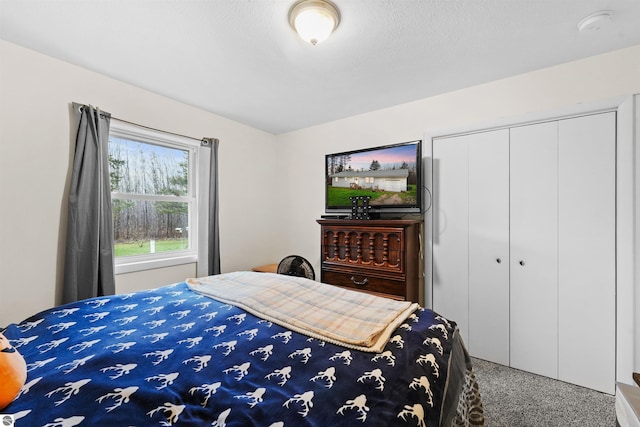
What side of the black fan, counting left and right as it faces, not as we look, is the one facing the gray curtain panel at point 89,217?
right

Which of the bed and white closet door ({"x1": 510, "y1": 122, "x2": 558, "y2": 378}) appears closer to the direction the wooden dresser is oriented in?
the bed

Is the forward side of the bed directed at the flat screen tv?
yes

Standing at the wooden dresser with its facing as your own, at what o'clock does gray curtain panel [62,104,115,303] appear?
The gray curtain panel is roughly at 1 o'clock from the wooden dresser.

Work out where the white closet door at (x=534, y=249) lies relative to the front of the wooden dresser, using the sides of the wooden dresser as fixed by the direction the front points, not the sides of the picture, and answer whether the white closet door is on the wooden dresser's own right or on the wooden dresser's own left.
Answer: on the wooden dresser's own left

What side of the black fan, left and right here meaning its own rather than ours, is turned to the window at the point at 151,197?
right

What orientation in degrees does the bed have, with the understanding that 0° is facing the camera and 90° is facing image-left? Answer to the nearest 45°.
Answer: approximately 225°

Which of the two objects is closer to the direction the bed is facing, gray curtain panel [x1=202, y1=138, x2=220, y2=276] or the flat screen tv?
the flat screen tv

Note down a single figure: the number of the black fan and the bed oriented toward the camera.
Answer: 1

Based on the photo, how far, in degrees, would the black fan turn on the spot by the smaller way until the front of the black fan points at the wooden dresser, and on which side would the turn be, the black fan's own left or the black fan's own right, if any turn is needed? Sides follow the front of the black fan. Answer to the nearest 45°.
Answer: approximately 90° to the black fan's own left

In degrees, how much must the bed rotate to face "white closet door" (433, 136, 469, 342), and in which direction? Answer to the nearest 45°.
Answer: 0° — it already faces it

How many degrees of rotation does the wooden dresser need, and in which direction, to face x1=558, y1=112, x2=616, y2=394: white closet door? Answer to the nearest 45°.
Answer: approximately 135° to its left

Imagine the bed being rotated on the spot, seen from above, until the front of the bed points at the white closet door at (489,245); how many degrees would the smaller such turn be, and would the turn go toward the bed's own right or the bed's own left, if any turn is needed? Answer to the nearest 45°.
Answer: approximately 45° to the bed's own right

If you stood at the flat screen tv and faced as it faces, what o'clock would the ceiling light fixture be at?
The ceiling light fixture is roughly at 11 o'clock from the flat screen tv.

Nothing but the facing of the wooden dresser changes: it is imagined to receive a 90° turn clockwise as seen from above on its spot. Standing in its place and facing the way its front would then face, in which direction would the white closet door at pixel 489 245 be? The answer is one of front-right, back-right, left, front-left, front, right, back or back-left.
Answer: back-right
